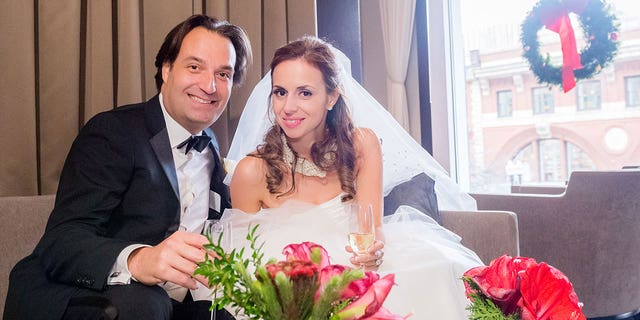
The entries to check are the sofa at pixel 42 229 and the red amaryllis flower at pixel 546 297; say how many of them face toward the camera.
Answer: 2

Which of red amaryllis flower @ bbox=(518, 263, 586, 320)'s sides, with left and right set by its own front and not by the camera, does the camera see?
front

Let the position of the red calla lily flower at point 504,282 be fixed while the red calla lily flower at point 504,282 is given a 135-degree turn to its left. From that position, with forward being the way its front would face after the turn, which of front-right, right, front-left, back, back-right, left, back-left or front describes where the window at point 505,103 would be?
left

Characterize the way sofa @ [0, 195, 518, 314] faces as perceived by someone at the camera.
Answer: facing the viewer

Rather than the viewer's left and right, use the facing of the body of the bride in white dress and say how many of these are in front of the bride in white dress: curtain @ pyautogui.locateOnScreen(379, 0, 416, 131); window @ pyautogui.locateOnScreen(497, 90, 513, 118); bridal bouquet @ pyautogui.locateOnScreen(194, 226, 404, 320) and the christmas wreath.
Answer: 1

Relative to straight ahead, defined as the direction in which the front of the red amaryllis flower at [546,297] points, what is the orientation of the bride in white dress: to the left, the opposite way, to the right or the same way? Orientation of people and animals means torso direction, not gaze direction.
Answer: the same way

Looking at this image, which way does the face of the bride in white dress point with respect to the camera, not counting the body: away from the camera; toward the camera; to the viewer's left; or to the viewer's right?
toward the camera

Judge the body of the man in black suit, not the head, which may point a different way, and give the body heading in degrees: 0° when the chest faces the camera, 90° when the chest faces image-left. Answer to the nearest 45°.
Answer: approximately 315°
